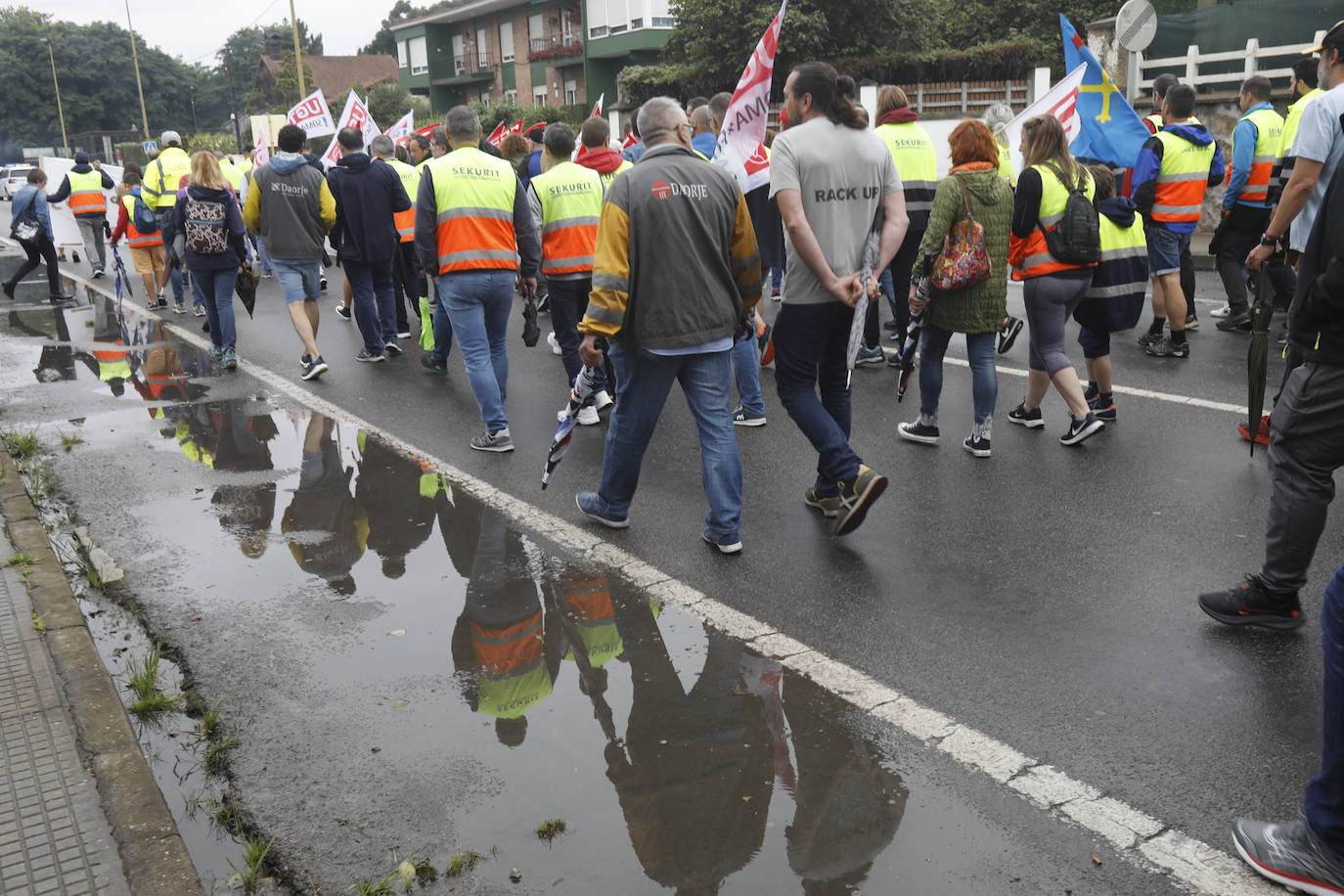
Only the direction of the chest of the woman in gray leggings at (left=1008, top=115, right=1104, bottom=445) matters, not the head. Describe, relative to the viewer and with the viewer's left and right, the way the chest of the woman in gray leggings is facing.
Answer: facing away from the viewer and to the left of the viewer

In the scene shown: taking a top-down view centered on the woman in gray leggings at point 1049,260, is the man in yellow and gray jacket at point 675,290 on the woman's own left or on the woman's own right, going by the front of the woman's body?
on the woman's own left

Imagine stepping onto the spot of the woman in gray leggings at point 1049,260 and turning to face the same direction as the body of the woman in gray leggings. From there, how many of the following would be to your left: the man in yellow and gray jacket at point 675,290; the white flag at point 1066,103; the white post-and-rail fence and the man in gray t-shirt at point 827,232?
2

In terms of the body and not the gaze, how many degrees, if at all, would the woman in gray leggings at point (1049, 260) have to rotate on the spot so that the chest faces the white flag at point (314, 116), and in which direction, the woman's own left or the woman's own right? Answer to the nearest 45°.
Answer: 0° — they already face it

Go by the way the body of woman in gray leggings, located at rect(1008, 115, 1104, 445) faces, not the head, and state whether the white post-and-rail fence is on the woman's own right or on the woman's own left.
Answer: on the woman's own right

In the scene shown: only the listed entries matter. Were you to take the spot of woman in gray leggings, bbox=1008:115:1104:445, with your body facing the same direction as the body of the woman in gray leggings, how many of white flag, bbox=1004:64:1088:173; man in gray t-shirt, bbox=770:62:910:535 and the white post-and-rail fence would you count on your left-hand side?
1

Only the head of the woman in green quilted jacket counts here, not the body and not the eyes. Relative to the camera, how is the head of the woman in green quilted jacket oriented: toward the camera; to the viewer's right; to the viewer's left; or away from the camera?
away from the camera

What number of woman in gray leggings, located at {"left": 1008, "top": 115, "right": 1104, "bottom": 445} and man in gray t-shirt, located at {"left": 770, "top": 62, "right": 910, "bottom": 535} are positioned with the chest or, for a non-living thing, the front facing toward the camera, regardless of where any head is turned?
0

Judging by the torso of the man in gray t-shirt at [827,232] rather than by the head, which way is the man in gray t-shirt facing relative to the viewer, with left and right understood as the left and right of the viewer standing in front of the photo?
facing away from the viewer and to the left of the viewer
